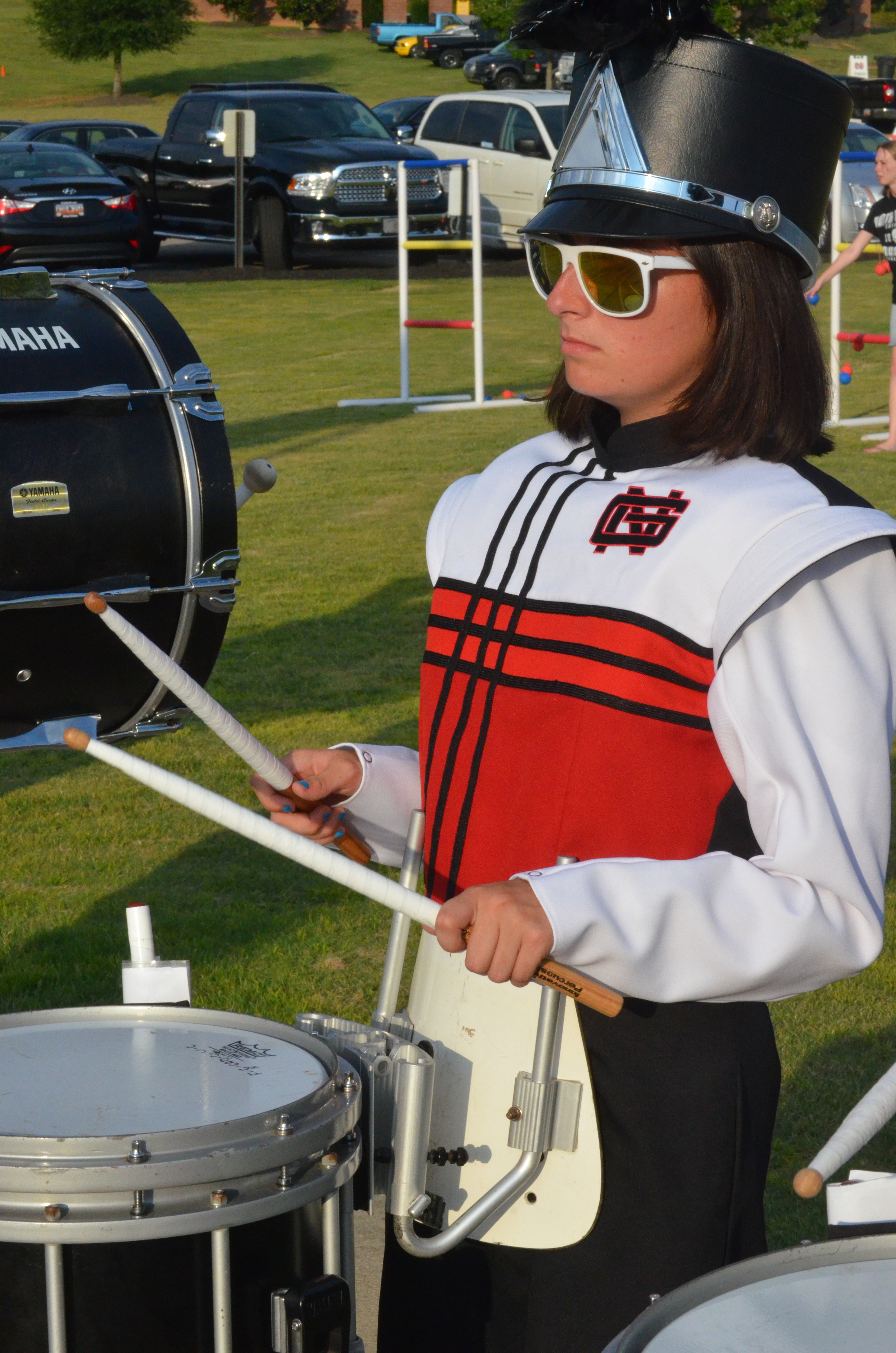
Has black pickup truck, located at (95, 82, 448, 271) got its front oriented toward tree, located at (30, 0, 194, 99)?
no

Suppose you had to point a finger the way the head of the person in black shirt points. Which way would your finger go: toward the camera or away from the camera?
toward the camera

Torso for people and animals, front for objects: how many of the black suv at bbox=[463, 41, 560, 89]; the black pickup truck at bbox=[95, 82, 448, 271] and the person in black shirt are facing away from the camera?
0

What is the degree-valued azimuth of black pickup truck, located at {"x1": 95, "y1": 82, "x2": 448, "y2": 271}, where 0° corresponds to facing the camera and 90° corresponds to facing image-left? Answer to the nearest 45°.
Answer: approximately 315°

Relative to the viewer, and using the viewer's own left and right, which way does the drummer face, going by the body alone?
facing the viewer and to the left of the viewer

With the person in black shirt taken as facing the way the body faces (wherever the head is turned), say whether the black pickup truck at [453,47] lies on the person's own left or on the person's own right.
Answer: on the person's own right

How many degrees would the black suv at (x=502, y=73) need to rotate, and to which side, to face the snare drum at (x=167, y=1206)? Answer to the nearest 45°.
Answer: approximately 45° to its left

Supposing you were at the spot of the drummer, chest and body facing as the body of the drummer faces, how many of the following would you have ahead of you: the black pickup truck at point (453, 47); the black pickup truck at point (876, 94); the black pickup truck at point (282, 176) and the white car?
0

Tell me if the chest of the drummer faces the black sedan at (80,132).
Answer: no

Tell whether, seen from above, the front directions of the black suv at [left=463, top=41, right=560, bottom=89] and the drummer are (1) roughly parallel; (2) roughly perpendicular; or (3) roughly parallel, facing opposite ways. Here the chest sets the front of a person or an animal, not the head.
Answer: roughly parallel

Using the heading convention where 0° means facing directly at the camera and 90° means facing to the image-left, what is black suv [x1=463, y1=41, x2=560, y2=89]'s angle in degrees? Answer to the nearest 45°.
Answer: approximately 45°

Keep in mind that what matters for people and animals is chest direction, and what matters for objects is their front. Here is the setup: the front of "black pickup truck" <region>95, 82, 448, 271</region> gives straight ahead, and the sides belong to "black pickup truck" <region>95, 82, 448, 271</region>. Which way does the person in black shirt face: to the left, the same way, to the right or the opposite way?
to the right

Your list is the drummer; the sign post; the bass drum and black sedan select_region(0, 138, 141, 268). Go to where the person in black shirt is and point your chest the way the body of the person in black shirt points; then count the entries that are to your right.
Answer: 2

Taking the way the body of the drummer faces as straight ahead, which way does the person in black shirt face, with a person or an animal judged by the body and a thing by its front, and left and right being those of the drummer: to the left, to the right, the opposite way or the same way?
the same way

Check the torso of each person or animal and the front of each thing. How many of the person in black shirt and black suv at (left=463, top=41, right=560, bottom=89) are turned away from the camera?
0

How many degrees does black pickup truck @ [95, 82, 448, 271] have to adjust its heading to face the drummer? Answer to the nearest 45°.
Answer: approximately 45° to its right

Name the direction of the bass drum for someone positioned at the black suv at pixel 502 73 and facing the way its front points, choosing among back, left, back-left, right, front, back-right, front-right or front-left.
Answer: front-left

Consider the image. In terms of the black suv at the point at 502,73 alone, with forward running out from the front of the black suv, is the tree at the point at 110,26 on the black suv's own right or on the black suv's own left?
on the black suv's own right

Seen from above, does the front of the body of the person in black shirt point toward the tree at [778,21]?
no

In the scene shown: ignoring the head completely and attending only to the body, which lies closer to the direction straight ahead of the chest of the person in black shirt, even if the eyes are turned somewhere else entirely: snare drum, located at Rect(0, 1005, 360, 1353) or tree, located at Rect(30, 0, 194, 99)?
the snare drum

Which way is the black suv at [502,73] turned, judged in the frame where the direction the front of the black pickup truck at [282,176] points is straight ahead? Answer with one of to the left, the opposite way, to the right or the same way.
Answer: to the right
